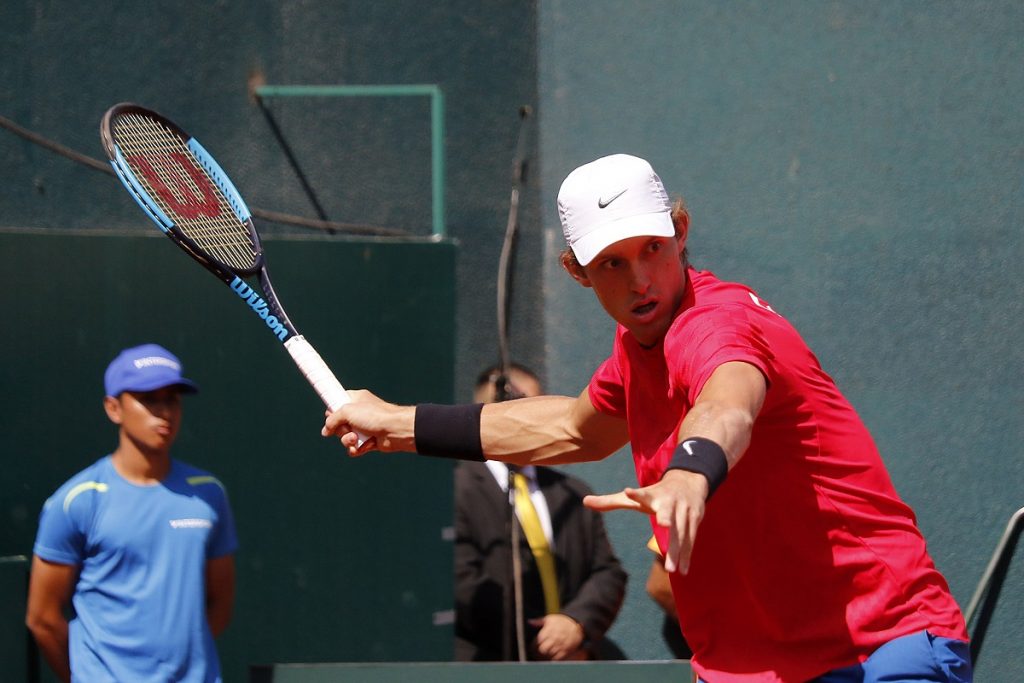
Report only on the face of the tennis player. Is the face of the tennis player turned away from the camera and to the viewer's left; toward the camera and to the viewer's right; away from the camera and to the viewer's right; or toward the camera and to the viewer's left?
toward the camera and to the viewer's left

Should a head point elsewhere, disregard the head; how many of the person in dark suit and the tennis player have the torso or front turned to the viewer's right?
0

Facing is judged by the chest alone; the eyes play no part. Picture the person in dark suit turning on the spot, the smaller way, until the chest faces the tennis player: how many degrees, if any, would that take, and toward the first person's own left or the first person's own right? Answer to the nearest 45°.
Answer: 0° — they already face them

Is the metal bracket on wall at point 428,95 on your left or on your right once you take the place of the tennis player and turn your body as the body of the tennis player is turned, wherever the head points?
on your right

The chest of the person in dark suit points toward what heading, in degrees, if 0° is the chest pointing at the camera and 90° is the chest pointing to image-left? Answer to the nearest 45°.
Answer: approximately 0°

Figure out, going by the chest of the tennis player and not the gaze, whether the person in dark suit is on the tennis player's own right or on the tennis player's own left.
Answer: on the tennis player's own right

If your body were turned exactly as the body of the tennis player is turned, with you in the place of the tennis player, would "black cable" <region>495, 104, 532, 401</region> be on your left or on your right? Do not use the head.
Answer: on your right

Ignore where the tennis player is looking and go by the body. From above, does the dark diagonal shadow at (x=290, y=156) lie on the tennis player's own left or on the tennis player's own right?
on the tennis player's own right

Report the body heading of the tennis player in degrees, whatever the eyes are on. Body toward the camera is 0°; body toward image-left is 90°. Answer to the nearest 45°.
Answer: approximately 45°
